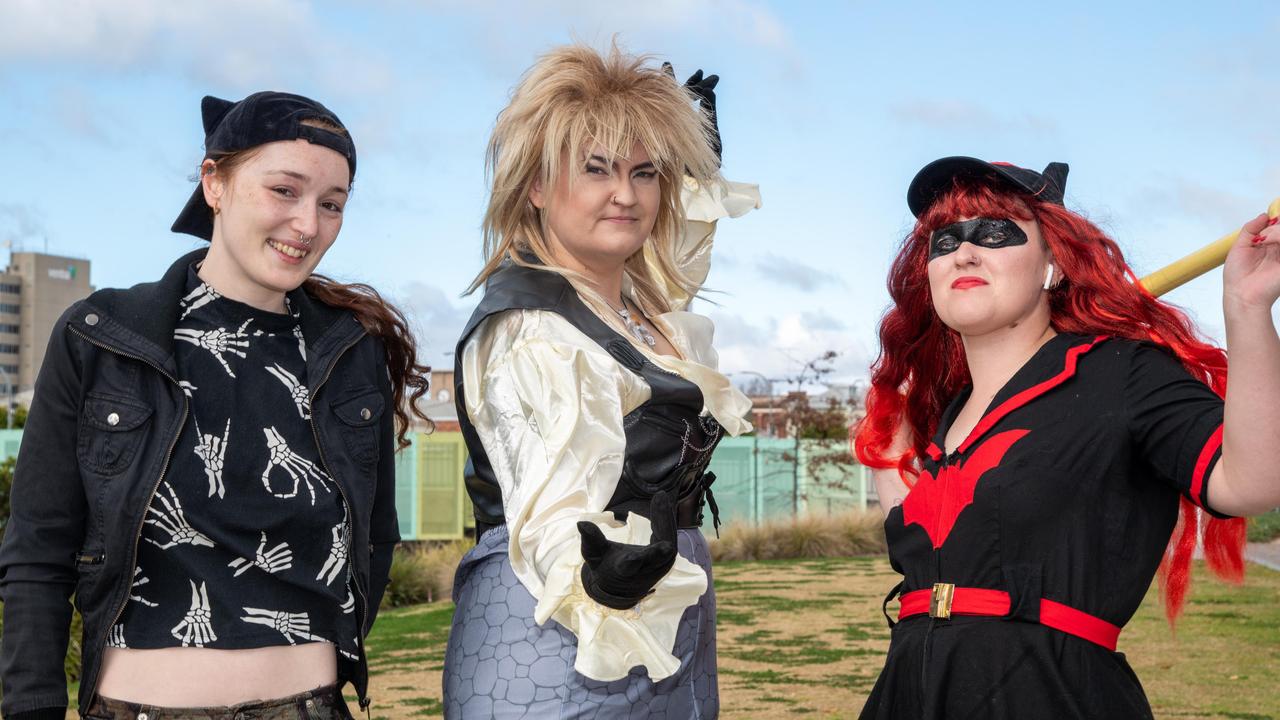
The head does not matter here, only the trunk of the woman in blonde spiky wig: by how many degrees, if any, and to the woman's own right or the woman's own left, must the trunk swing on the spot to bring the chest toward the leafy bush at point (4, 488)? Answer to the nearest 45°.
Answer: approximately 180°

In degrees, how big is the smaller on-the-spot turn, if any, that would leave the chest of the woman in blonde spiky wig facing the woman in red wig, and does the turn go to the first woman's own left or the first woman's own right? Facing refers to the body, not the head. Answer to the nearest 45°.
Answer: approximately 45° to the first woman's own left

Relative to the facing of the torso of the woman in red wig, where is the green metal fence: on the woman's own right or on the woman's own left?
on the woman's own right

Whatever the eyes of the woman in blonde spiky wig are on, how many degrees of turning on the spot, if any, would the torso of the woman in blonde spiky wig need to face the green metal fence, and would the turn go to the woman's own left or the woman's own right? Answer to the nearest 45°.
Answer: approximately 135° to the woman's own left

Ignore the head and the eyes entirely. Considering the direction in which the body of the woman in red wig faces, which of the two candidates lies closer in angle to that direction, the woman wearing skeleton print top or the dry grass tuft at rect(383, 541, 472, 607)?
the woman wearing skeleton print top

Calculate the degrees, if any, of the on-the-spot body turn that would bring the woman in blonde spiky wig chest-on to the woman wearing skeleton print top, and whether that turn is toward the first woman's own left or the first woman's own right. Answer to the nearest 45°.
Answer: approximately 135° to the first woman's own right

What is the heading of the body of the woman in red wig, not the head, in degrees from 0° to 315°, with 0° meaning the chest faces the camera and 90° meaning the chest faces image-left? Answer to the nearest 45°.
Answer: approximately 45°

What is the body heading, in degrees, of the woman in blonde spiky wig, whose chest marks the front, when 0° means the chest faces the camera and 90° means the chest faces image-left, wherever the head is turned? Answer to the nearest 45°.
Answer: approximately 315°

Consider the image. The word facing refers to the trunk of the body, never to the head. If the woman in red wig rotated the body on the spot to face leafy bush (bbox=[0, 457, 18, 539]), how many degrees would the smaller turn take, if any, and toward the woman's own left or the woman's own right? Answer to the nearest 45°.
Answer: approximately 90° to the woman's own right

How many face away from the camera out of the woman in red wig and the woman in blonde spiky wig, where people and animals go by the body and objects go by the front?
0

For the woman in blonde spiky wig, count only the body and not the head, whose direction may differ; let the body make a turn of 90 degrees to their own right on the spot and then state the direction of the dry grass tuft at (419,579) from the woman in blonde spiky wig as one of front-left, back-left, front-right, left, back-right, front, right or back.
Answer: back-right
